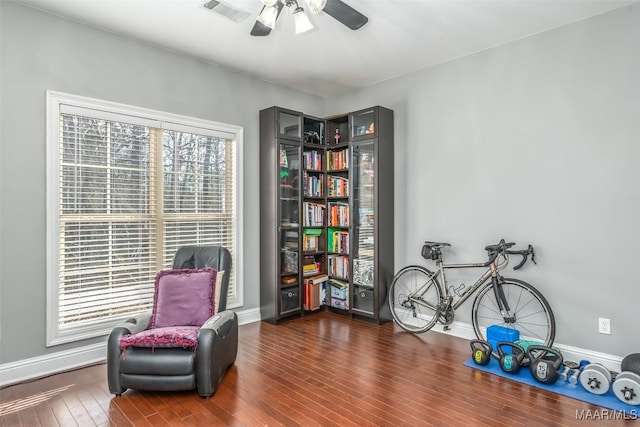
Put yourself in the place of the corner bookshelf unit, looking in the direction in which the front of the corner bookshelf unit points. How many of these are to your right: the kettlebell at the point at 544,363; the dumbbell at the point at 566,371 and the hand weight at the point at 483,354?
0

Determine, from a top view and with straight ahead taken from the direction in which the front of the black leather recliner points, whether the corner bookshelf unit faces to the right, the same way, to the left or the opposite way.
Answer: the same way

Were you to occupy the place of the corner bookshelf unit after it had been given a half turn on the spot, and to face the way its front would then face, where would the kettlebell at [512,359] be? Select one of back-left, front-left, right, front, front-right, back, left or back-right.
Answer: back-right

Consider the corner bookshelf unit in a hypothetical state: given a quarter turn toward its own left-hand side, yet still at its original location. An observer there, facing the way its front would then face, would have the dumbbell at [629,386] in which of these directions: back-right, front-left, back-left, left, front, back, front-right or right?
front-right

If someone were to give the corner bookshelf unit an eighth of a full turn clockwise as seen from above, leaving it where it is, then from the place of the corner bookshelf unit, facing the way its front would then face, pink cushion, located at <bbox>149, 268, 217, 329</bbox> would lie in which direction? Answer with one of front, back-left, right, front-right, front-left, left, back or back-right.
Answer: front

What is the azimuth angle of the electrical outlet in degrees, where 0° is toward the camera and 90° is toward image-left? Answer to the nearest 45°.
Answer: approximately 45°

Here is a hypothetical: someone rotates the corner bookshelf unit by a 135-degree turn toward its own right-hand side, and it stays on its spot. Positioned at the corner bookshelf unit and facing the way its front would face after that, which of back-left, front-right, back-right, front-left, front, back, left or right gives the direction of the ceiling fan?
back-left

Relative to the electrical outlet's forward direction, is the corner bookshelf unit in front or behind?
in front

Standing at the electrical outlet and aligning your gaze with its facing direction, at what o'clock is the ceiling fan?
The ceiling fan is roughly at 12 o'clock from the electrical outlet.

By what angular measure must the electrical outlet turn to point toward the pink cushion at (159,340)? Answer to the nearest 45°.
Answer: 0° — it already faces it

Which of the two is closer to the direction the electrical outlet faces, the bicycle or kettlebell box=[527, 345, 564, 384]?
the kettlebell

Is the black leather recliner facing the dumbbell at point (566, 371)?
no

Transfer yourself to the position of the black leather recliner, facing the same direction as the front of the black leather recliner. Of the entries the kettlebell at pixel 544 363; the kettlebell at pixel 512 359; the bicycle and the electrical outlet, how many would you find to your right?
0

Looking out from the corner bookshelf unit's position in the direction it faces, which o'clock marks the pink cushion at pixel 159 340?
The pink cushion is roughly at 1 o'clock from the corner bookshelf unit.

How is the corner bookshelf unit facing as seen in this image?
toward the camera

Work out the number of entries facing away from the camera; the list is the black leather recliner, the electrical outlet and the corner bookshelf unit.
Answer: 0
